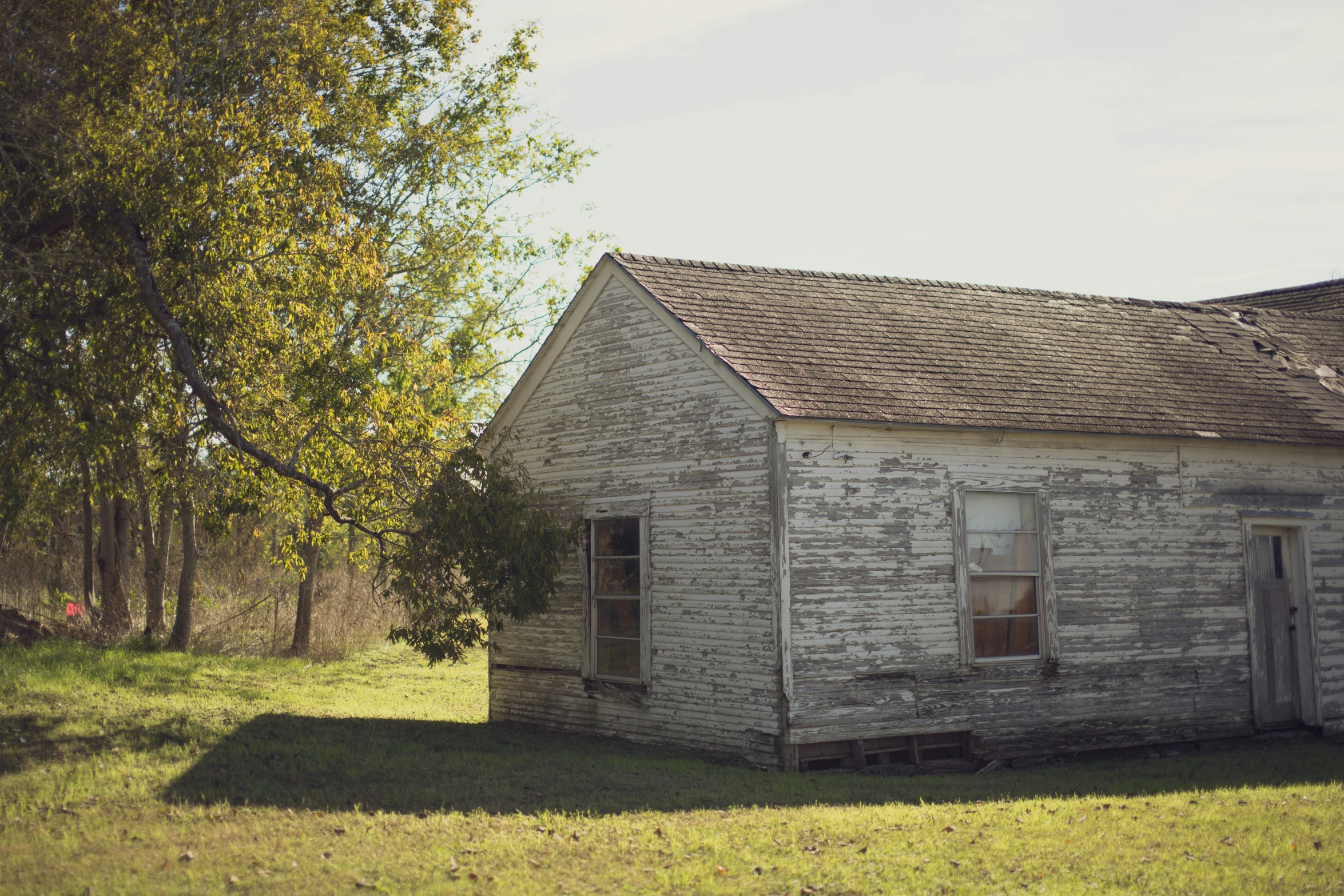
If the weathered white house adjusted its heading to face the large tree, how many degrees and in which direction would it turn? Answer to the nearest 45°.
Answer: approximately 135° to its right

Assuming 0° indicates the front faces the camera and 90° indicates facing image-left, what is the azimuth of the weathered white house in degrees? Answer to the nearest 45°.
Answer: approximately 315°
